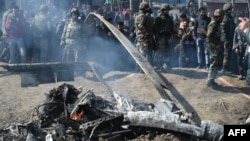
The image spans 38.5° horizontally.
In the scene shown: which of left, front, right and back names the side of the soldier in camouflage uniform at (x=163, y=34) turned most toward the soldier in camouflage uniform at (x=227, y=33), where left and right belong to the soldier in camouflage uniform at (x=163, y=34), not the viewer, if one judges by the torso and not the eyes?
left

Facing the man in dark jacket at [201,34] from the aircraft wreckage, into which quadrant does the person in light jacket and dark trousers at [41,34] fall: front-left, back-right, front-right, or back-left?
front-left

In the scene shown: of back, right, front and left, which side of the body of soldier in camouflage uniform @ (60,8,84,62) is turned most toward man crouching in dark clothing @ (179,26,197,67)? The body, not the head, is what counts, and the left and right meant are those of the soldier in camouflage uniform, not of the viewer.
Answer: left

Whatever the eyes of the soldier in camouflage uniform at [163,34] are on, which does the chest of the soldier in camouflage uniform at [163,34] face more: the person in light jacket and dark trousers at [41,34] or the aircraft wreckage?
the aircraft wreckage

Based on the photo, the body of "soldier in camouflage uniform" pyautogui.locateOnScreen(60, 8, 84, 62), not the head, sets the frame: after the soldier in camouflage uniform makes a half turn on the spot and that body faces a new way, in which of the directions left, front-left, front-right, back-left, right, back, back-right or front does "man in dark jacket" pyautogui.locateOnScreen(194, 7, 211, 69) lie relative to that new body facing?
right

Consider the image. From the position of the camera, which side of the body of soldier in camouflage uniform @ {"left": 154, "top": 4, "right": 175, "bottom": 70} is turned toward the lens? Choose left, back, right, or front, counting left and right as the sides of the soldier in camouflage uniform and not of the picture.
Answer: front

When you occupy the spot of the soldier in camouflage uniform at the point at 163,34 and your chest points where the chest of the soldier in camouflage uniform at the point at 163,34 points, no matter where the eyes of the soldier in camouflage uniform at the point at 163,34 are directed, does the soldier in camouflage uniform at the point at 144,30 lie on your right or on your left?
on your right

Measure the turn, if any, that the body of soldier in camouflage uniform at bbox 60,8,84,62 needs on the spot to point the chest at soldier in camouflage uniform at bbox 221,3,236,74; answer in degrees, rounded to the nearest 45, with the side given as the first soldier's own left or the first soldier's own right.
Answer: approximately 45° to the first soldier's own left

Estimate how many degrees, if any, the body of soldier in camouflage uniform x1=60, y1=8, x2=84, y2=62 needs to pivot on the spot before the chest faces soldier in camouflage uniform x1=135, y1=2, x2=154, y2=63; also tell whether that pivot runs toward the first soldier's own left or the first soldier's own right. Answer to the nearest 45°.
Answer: approximately 45° to the first soldier's own left

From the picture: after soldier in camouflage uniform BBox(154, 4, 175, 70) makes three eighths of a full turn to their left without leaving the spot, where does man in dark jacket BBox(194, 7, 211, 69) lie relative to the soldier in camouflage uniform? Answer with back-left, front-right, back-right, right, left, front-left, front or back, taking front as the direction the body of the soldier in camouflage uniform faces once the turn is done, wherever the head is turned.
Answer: front

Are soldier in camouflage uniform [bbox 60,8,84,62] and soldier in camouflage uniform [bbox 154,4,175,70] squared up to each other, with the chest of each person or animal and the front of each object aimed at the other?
no

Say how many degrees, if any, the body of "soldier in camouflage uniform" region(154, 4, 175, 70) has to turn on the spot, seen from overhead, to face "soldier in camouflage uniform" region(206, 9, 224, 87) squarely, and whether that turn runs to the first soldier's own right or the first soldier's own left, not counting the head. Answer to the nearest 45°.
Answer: approximately 45° to the first soldier's own left

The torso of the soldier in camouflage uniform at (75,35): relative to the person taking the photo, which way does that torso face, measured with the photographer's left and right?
facing the viewer

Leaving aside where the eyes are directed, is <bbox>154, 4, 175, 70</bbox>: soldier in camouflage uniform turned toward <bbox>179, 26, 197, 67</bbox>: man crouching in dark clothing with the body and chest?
no

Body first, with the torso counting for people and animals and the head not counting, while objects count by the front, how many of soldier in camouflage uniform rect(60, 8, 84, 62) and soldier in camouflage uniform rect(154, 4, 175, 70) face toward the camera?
2

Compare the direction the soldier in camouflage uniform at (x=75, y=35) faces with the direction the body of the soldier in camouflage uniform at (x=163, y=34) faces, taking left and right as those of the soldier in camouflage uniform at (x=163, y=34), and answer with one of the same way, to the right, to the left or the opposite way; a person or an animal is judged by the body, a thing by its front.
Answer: the same way
